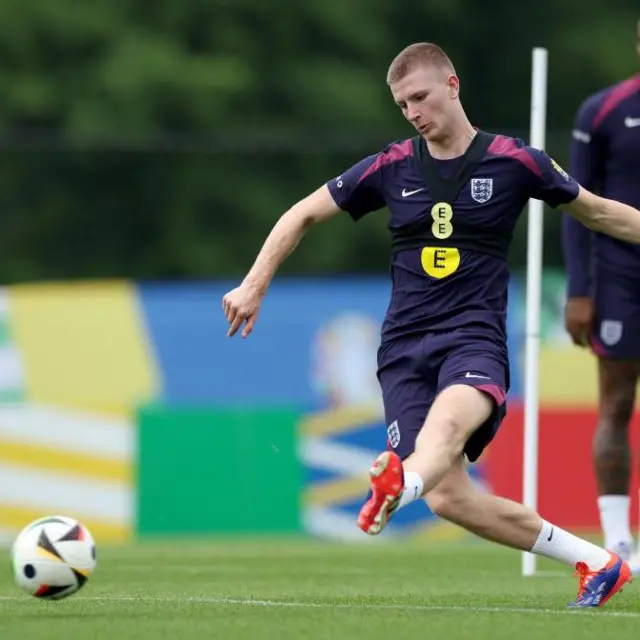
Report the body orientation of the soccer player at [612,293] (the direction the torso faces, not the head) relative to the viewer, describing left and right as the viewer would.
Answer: facing the viewer

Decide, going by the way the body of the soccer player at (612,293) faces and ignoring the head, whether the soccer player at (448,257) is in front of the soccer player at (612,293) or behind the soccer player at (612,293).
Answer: in front

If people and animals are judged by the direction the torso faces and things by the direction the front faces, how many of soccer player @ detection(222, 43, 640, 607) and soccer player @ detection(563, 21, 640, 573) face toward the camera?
2

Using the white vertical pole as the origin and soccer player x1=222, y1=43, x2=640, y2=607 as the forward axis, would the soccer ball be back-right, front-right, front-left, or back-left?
front-right

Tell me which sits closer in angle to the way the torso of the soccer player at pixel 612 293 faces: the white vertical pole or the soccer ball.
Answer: the soccer ball

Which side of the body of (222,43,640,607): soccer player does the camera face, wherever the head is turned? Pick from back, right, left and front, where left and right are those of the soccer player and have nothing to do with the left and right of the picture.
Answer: front

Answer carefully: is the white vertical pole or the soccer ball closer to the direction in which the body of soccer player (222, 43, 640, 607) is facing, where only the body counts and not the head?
the soccer ball

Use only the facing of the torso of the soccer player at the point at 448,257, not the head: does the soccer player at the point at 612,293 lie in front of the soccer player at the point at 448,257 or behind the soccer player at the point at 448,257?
behind

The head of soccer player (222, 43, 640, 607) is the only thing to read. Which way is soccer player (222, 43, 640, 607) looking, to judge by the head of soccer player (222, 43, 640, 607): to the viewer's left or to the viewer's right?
to the viewer's left

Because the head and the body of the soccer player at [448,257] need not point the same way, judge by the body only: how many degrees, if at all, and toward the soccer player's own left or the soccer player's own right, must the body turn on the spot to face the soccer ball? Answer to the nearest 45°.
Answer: approximately 45° to the soccer player's own right

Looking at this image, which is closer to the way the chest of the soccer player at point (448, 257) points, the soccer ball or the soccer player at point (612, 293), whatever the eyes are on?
the soccer ball

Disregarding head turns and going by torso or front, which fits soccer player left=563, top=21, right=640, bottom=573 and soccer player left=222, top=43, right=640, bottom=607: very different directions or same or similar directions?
same or similar directions

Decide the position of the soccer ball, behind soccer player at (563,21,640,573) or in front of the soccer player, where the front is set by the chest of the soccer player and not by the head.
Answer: in front
